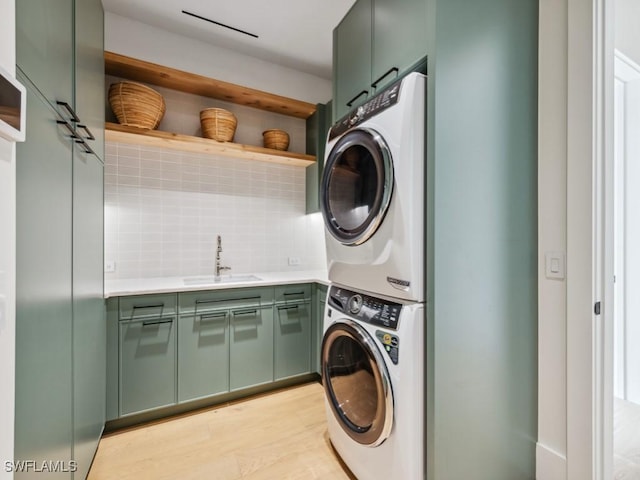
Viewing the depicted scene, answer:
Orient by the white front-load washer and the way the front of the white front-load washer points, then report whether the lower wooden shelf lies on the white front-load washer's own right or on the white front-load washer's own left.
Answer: on the white front-load washer's own right

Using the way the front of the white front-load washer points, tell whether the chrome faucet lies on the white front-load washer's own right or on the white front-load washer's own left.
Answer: on the white front-load washer's own right

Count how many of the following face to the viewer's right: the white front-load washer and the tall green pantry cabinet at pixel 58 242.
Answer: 1

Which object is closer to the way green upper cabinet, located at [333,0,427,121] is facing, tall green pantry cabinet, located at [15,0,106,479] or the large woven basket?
the tall green pantry cabinet

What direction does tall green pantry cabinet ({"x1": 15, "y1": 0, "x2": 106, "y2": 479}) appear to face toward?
to the viewer's right

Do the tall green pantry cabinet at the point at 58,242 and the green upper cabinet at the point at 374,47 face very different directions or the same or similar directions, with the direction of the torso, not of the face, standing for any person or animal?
very different directions
